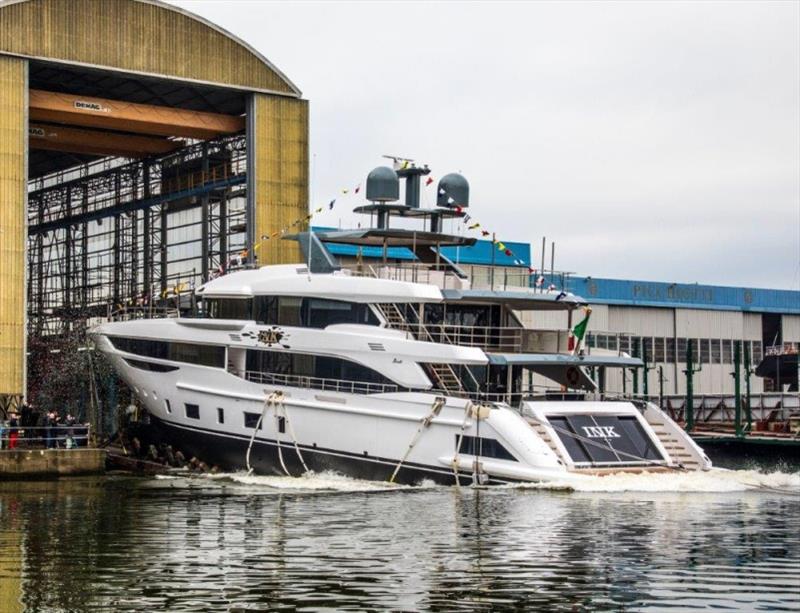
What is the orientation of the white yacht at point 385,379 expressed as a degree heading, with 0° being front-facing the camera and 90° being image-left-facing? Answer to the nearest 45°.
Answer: approximately 135°

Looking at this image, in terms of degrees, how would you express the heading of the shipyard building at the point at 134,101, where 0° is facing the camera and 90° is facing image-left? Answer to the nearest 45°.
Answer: approximately 315°

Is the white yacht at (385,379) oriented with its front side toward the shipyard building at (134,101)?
yes

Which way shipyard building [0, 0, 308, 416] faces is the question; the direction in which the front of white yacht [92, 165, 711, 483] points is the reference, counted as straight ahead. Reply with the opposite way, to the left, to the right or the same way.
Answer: the opposite way
